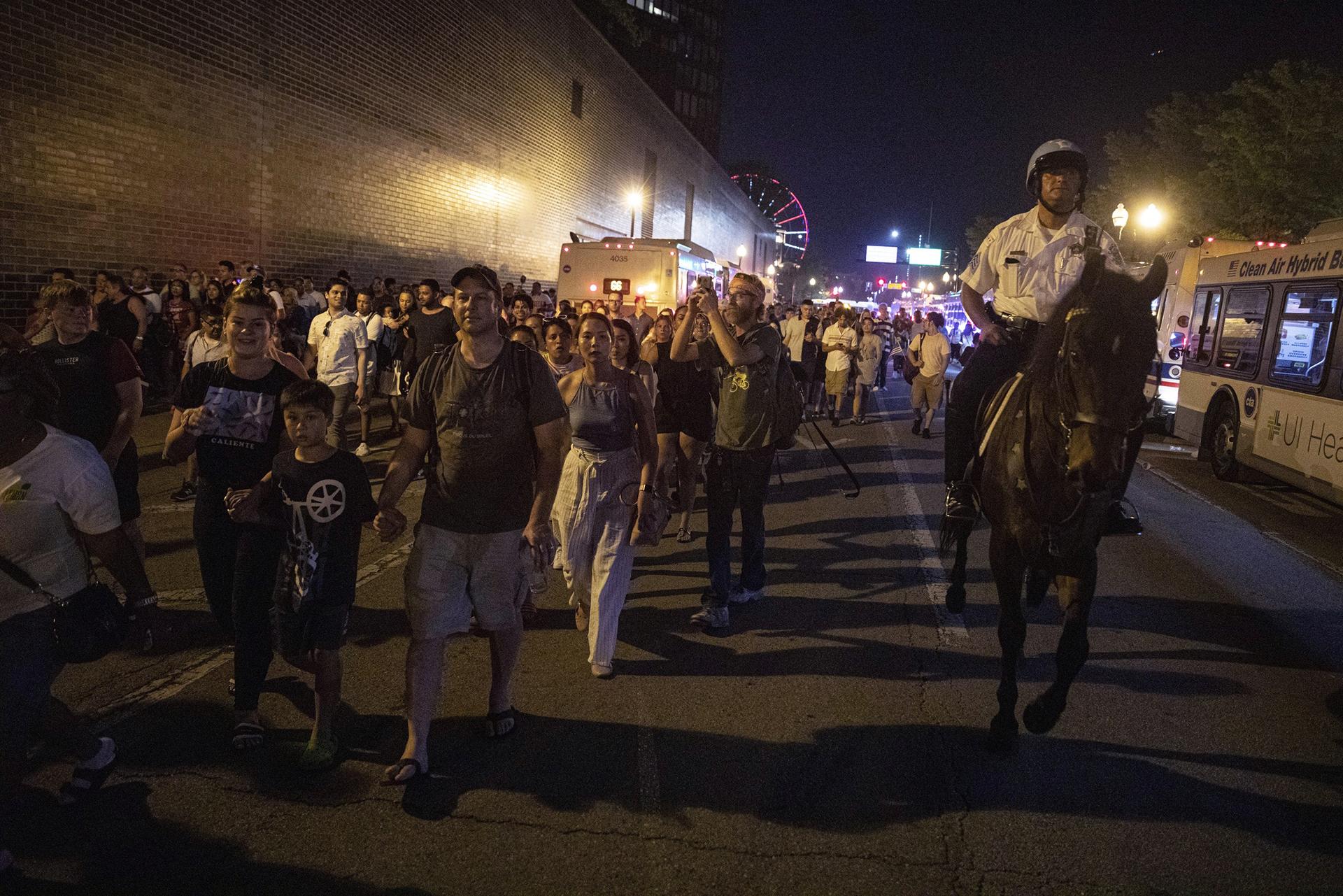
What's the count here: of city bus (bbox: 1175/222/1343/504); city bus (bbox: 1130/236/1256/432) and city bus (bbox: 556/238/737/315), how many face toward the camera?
0

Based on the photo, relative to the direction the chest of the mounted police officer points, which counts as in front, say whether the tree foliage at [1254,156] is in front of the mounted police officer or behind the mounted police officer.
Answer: behind

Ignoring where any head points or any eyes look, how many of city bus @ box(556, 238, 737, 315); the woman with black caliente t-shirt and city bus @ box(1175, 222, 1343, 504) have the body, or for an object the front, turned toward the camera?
1

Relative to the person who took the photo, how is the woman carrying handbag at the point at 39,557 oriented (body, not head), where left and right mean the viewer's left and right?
facing the viewer and to the left of the viewer

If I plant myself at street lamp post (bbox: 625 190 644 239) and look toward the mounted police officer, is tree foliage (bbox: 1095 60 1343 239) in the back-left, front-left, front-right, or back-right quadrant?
front-left

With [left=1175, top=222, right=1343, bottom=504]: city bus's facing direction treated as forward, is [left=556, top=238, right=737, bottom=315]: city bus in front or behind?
in front

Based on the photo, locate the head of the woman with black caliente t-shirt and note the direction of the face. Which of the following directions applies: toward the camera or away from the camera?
toward the camera

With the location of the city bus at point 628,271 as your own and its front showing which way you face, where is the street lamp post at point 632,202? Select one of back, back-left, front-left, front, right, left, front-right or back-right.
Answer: front-left

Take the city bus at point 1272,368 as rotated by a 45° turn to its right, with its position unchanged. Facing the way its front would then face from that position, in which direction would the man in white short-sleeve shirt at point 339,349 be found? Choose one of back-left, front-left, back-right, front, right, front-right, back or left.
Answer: back-left

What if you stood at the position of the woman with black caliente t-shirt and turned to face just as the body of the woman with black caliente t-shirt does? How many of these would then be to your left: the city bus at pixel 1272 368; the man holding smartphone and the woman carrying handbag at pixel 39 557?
2

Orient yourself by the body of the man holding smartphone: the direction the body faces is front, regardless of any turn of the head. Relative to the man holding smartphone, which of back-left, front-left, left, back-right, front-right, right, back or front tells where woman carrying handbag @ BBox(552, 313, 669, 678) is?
front

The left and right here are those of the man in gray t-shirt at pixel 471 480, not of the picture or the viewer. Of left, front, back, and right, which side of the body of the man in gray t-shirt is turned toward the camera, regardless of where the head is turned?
front

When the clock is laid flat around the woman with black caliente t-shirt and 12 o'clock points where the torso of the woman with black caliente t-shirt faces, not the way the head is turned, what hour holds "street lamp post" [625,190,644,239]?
The street lamp post is roughly at 7 o'clock from the woman with black caliente t-shirt.

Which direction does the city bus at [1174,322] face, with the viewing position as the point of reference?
facing away from the viewer and to the left of the viewer

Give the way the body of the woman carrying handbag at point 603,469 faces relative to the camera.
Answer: toward the camera

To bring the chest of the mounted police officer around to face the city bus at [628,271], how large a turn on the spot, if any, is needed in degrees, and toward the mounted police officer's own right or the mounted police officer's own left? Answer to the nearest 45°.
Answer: approximately 135° to the mounted police officer's own right
